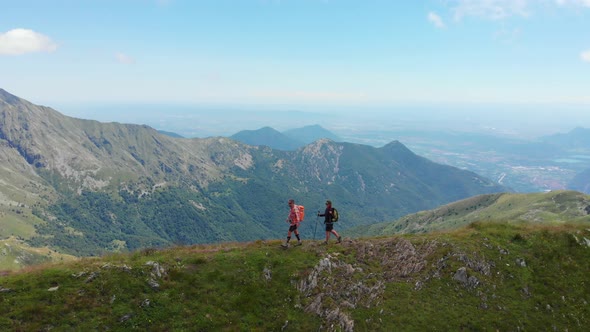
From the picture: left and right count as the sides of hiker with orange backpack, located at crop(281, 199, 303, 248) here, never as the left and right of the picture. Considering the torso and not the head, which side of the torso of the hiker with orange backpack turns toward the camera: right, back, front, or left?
left
